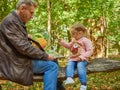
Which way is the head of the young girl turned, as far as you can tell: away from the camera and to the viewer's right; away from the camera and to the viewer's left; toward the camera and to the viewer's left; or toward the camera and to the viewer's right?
toward the camera and to the viewer's left

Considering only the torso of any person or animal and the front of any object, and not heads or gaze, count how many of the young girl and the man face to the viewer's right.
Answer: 1

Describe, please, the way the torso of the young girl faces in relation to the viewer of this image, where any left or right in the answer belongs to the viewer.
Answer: facing the viewer and to the left of the viewer

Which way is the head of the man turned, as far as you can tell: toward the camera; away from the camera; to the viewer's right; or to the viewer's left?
to the viewer's right

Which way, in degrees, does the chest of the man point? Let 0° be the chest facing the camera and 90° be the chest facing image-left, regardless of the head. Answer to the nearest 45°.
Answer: approximately 270°

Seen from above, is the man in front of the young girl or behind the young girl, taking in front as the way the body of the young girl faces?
in front
